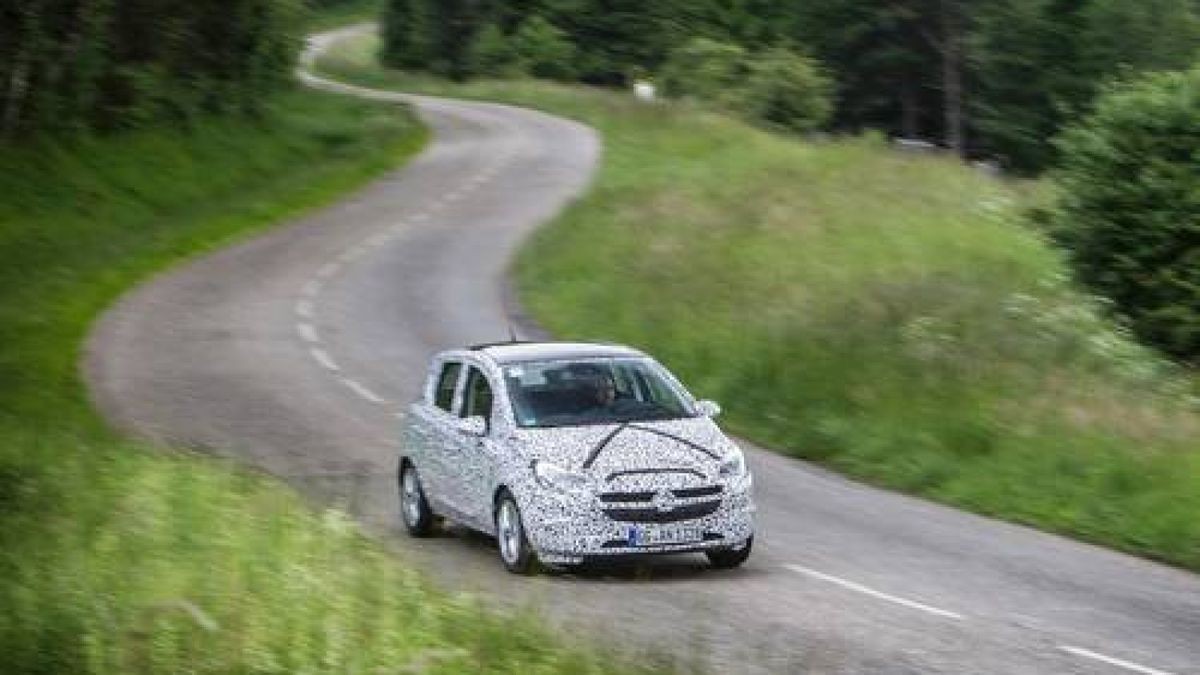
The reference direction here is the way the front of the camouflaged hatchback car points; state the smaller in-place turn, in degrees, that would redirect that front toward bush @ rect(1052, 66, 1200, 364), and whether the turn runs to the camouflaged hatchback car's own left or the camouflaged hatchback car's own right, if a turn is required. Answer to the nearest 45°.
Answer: approximately 90° to the camouflaged hatchback car's own left

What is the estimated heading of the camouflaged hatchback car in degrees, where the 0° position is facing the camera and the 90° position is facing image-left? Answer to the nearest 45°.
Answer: approximately 315°
